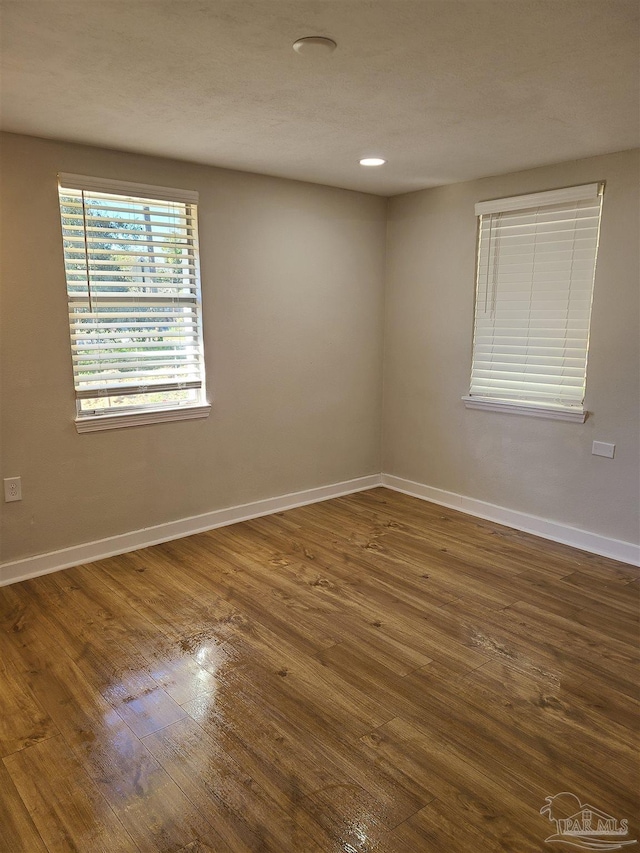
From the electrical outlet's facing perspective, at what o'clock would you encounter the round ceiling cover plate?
The round ceiling cover plate is roughly at 11 o'clock from the electrical outlet.

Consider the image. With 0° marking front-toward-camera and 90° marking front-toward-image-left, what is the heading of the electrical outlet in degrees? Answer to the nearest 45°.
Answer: approximately 0°

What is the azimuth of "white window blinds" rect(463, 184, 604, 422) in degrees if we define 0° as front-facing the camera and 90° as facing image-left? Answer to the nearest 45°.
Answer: approximately 45°

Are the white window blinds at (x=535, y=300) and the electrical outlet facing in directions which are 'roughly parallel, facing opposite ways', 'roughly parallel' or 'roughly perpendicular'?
roughly perpendicular

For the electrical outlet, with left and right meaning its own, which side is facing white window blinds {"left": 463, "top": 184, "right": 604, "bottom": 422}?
left

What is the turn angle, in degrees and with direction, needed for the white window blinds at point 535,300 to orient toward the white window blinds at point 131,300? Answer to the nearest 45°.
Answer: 0° — it already faces it
